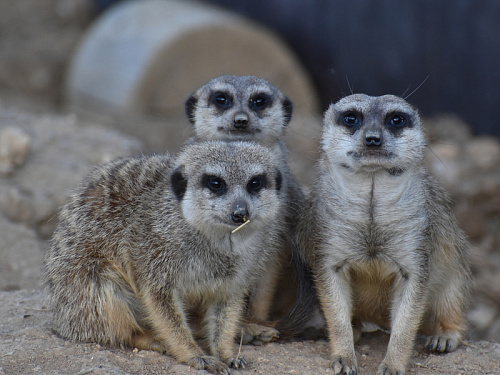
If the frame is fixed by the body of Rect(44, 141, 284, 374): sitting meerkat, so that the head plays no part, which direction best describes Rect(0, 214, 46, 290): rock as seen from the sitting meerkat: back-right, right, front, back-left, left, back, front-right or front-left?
back

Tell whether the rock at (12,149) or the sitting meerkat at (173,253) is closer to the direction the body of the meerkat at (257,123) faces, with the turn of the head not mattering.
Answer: the sitting meerkat

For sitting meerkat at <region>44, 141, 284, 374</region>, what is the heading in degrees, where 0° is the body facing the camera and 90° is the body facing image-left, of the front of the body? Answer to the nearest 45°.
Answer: approximately 315°

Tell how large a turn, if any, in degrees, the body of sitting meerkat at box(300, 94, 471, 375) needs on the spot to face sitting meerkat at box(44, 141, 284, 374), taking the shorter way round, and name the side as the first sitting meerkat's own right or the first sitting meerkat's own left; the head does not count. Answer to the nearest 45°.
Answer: approximately 90° to the first sitting meerkat's own right

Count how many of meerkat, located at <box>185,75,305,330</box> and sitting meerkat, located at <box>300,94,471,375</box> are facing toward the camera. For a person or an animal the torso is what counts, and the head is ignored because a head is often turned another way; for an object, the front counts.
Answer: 2

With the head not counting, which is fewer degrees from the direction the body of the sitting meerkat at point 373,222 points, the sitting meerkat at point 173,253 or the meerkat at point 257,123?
the sitting meerkat at point 173,253

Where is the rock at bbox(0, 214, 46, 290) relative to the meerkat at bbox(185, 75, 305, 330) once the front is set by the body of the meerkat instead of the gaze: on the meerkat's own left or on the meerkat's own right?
on the meerkat's own right

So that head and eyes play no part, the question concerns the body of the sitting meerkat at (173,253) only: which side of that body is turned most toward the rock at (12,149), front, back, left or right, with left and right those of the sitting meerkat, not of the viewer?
back

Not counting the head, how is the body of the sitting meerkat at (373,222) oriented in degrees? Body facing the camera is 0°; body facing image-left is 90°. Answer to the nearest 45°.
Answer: approximately 0°

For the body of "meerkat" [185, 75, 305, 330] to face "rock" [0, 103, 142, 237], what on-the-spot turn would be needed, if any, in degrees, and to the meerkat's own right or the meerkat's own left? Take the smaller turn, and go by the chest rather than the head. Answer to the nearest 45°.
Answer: approximately 135° to the meerkat's own right

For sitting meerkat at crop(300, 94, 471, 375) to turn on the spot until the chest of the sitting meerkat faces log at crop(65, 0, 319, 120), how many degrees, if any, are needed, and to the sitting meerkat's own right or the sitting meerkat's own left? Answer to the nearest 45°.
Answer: approximately 135° to the sitting meerkat's own right
